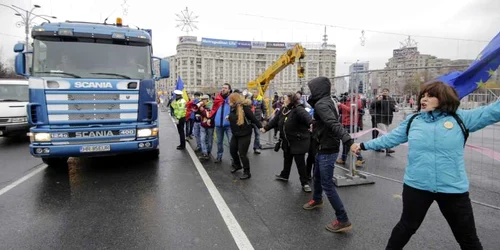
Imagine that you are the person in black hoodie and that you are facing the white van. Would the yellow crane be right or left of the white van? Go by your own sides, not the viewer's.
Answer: right

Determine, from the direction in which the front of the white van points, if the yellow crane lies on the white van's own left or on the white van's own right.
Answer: on the white van's own left

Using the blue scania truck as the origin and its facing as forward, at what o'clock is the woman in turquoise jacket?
The woman in turquoise jacket is roughly at 11 o'clock from the blue scania truck.

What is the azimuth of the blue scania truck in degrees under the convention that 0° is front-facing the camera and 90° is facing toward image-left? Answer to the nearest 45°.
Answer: approximately 0°

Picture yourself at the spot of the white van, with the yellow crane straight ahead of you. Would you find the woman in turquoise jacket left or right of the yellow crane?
right

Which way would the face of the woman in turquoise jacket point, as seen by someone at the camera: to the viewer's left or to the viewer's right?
to the viewer's left

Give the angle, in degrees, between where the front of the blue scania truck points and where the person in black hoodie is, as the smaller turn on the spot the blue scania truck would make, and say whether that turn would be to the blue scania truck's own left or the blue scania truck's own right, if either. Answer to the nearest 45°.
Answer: approximately 45° to the blue scania truck's own left
